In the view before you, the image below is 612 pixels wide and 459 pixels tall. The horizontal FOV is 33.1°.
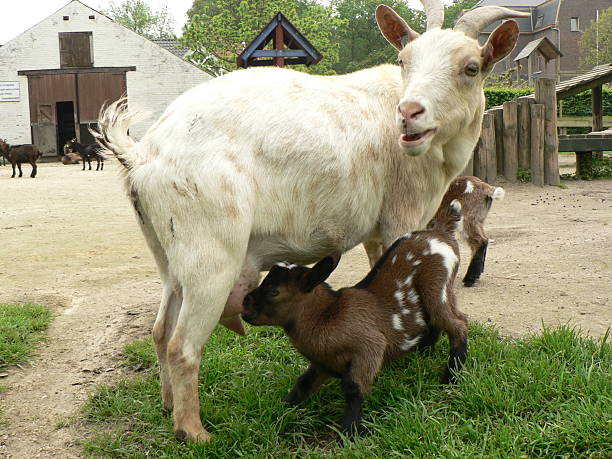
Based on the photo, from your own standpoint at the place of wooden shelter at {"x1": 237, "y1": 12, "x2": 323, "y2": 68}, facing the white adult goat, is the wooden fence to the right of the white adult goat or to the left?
left

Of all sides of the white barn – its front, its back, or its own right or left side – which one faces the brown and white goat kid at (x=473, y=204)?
front

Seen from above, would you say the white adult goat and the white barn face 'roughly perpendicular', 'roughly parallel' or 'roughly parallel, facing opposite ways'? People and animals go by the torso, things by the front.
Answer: roughly perpendicular

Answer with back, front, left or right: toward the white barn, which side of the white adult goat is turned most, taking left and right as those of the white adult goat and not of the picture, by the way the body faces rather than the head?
left

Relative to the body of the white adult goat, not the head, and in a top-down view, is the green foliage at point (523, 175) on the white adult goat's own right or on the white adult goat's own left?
on the white adult goat's own left

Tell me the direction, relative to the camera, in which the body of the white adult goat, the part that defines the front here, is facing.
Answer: to the viewer's right

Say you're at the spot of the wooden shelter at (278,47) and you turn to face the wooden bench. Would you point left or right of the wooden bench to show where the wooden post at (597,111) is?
left
